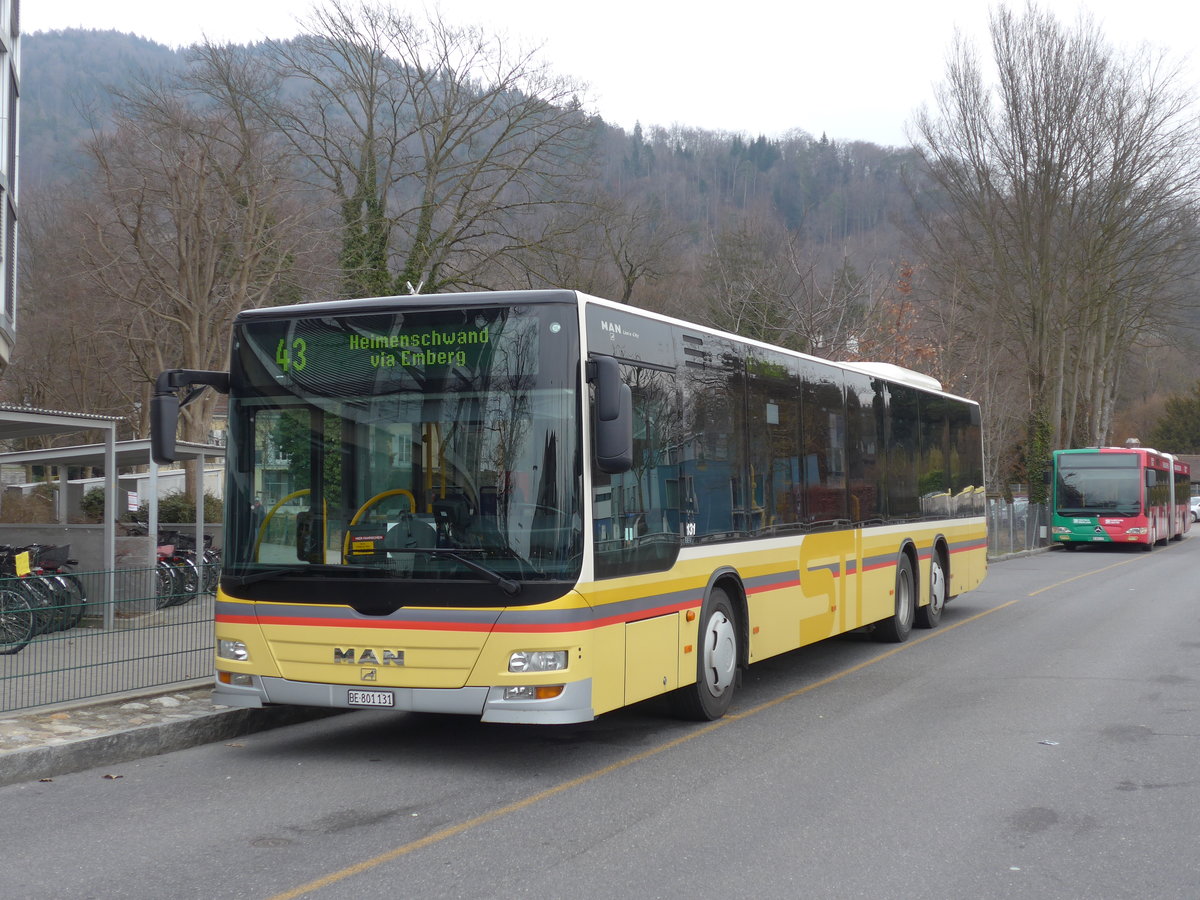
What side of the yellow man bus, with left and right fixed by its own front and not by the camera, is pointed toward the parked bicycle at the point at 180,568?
right

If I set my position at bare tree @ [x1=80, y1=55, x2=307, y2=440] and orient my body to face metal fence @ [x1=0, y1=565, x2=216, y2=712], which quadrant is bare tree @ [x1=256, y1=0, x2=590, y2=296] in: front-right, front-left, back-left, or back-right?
back-left

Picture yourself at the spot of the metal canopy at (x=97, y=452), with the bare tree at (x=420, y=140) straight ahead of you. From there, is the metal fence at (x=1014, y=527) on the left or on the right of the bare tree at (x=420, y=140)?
right

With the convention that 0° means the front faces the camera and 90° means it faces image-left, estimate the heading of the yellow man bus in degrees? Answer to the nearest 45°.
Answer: approximately 45°

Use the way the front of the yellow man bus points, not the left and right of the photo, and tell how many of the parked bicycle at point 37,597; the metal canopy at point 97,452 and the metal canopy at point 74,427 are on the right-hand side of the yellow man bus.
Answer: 3

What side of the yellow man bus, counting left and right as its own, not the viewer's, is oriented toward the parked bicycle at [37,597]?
right

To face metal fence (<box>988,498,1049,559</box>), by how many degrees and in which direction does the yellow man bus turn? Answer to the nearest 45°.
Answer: approximately 180°

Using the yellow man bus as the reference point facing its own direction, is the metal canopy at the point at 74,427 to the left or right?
on its right

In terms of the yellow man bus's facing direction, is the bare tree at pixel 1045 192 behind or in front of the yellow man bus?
behind
